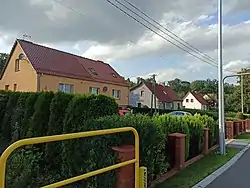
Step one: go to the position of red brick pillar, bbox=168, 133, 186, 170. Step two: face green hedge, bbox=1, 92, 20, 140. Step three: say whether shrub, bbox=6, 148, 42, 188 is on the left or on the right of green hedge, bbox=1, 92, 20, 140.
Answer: left
